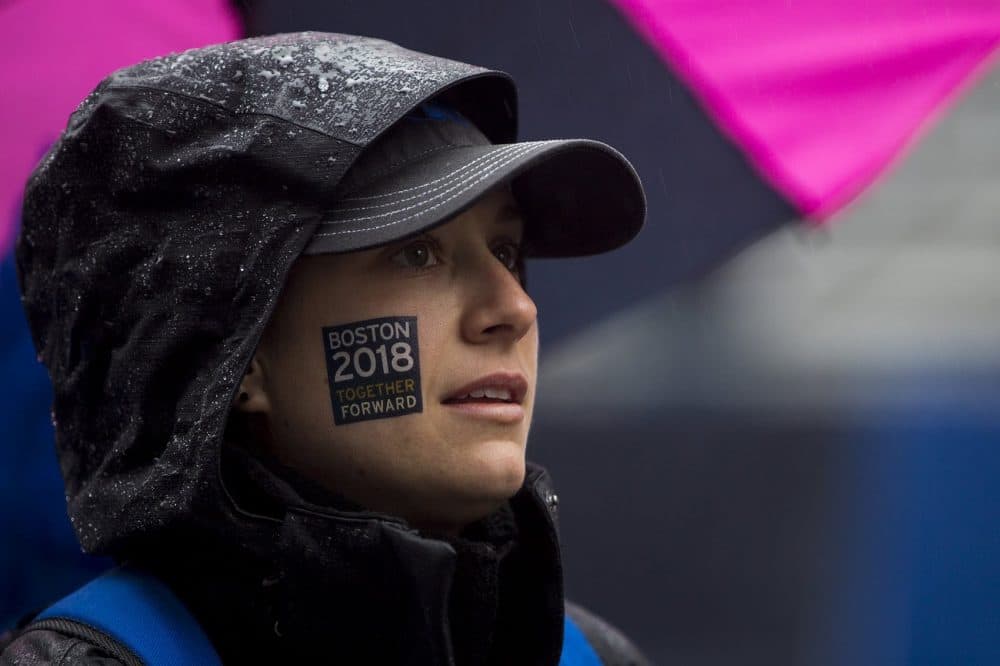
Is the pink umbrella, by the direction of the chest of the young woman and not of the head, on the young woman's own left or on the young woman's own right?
on the young woman's own left

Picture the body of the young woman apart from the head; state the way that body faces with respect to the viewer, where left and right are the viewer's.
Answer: facing the viewer and to the right of the viewer

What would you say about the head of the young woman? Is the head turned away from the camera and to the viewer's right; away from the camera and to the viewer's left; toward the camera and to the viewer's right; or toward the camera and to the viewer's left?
toward the camera and to the viewer's right
